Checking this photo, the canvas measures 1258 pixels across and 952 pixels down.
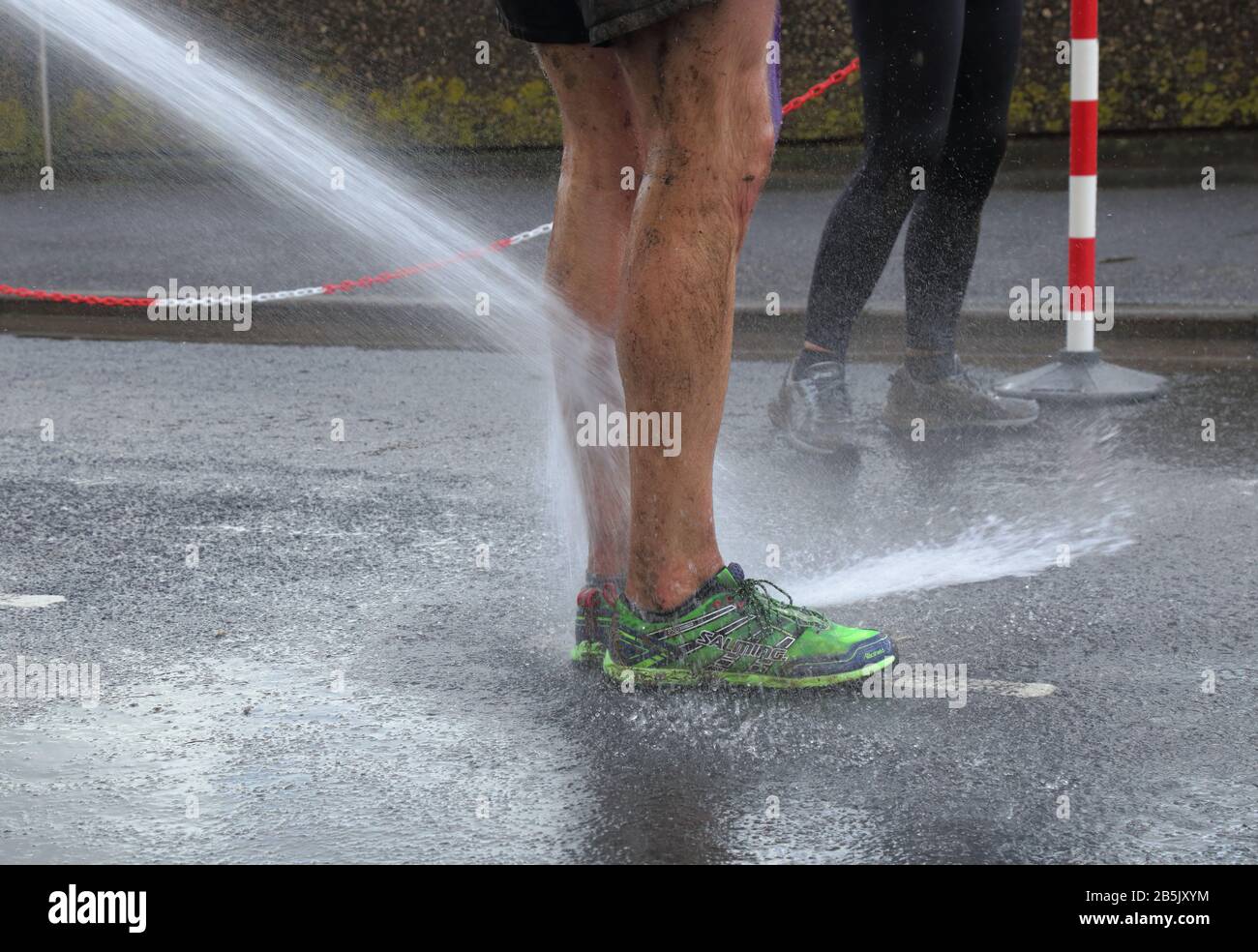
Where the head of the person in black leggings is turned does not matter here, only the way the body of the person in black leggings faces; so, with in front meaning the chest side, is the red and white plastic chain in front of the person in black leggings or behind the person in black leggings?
behind

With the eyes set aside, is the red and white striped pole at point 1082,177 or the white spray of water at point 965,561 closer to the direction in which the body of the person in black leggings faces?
the white spray of water

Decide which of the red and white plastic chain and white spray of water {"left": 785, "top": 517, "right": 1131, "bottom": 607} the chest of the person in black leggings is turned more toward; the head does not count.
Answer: the white spray of water

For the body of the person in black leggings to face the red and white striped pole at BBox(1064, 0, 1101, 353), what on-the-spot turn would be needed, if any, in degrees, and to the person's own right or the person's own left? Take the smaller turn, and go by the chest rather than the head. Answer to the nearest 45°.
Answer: approximately 90° to the person's own left
